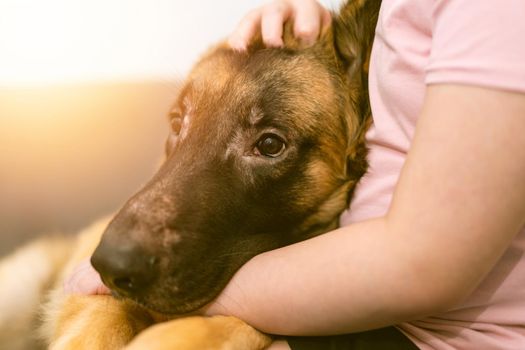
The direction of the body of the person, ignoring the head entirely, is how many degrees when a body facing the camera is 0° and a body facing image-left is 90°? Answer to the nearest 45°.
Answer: approximately 90°

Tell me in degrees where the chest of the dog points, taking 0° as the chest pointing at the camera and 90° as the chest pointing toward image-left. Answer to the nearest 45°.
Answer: approximately 45°
